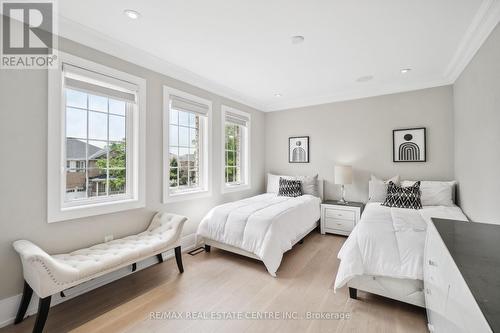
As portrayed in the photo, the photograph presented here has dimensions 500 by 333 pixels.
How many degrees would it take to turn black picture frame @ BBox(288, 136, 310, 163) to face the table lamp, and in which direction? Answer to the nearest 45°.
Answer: approximately 45° to its left

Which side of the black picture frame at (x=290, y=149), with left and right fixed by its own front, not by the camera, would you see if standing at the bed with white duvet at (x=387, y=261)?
left

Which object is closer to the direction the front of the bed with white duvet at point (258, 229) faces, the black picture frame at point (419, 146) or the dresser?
the dresser

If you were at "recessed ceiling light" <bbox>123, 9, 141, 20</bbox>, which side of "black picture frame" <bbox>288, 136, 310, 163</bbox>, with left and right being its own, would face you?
front

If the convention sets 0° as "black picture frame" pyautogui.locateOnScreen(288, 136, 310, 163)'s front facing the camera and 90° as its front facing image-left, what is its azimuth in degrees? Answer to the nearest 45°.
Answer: approximately 0°

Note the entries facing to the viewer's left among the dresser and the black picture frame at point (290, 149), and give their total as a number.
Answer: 1

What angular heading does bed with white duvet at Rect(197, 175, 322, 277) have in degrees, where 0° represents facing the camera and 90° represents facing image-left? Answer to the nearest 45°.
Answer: approximately 45°

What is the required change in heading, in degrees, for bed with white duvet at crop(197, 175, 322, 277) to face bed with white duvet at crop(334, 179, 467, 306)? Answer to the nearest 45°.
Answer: approximately 90° to its left

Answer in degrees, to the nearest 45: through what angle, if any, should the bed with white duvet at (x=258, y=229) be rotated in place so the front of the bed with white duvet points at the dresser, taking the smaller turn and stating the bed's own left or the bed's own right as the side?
approximately 90° to the bed's own left

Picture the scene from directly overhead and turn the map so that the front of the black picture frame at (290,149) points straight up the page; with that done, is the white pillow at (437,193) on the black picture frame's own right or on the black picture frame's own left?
on the black picture frame's own left

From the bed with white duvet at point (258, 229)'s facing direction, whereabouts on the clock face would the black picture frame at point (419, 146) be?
The black picture frame is roughly at 7 o'clock from the bed with white duvet.

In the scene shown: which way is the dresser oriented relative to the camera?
to the viewer's left
